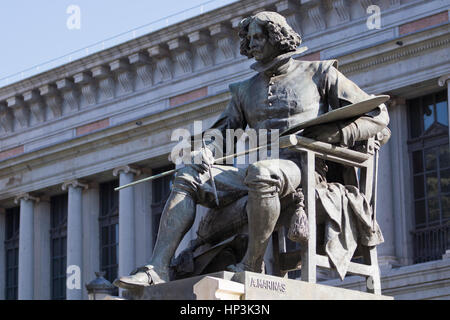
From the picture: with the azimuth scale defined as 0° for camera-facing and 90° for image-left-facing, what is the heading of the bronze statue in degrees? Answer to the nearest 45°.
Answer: approximately 45°
